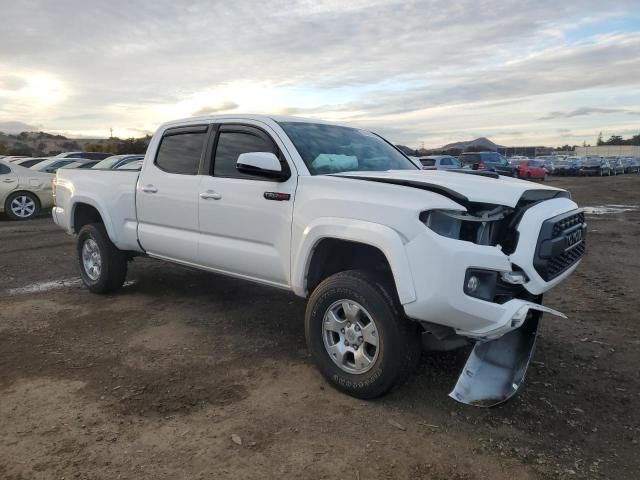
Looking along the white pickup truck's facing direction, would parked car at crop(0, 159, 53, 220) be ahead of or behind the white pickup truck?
behind

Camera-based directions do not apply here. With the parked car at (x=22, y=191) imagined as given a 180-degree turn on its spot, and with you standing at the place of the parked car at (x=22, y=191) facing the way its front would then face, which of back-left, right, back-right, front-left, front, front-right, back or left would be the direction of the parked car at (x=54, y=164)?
left

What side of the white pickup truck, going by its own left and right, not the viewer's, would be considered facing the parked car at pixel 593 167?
left

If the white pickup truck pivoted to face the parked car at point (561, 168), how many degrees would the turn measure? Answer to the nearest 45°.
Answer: approximately 90° to its left

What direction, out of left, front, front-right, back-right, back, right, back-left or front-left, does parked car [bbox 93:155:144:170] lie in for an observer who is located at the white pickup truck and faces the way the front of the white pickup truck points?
back

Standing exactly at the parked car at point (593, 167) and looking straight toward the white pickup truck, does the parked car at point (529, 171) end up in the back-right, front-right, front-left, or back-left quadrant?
front-right

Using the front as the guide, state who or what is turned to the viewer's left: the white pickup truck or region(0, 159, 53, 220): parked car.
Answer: the parked car

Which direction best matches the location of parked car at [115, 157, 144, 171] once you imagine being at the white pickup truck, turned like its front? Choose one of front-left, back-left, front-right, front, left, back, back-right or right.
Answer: back

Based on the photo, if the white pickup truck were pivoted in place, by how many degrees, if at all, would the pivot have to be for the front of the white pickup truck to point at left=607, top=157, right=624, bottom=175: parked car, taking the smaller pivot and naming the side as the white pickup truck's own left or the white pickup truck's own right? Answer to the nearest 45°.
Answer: approximately 90° to the white pickup truck's own left

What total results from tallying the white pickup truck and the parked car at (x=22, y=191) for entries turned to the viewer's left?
1

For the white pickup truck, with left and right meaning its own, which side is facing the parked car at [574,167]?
left

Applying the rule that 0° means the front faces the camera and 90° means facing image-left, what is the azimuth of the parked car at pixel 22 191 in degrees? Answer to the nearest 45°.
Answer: approximately 90°

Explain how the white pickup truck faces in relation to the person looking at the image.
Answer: facing the viewer and to the right of the viewer
